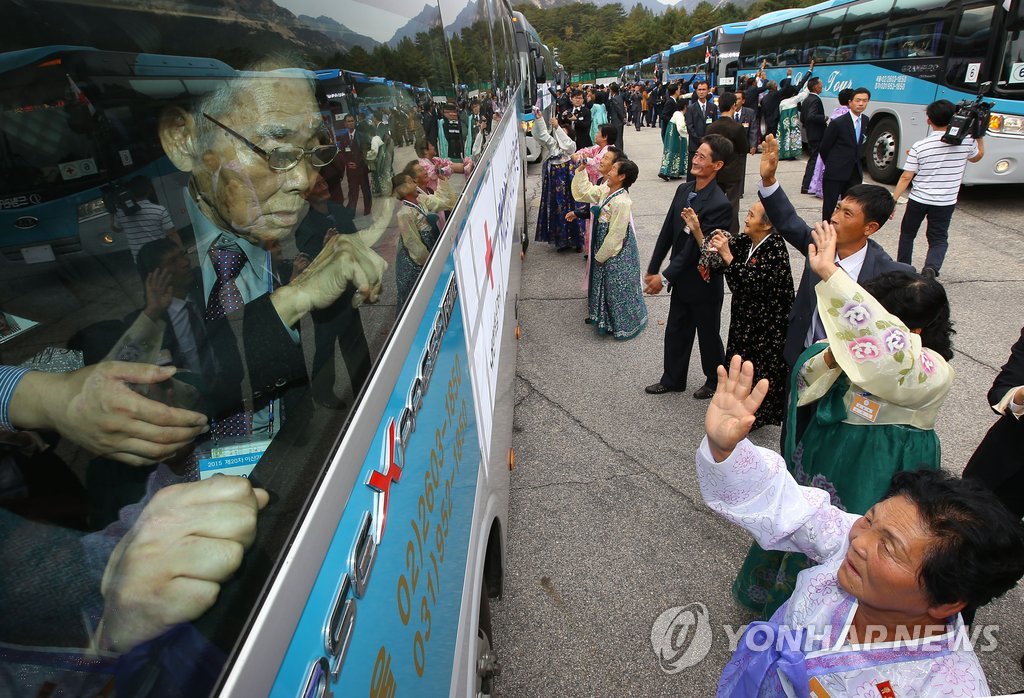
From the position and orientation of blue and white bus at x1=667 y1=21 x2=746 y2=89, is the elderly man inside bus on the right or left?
on its right

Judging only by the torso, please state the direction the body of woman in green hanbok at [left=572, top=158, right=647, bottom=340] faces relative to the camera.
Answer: to the viewer's left

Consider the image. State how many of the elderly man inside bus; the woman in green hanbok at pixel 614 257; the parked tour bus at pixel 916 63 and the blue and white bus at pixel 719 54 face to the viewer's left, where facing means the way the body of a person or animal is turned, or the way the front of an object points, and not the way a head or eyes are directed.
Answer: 1

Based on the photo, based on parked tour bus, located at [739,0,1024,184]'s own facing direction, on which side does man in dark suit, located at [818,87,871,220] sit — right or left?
on its right

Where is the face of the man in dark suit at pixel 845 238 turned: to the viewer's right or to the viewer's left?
to the viewer's left

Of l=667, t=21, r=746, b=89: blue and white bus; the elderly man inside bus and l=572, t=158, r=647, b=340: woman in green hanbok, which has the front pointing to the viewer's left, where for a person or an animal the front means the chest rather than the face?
the woman in green hanbok

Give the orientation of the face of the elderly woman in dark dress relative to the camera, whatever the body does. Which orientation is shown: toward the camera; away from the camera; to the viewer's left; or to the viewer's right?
to the viewer's left

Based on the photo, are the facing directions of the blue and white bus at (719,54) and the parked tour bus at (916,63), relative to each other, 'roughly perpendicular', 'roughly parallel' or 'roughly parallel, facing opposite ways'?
roughly parallel

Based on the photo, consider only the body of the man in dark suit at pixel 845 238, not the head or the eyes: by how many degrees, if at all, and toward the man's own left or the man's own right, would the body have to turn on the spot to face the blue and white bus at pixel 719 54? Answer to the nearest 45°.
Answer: approximately 135° to the man's own right

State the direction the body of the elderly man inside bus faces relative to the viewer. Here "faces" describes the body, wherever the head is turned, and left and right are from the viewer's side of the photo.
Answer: facing the viewer and to the right of the viewer

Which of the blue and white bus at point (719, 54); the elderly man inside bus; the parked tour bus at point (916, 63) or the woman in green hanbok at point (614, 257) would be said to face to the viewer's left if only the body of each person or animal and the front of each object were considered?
the woman in green hanbok

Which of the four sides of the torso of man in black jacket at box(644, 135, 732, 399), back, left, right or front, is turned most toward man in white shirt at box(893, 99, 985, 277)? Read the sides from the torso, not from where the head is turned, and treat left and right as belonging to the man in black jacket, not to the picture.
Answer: back
